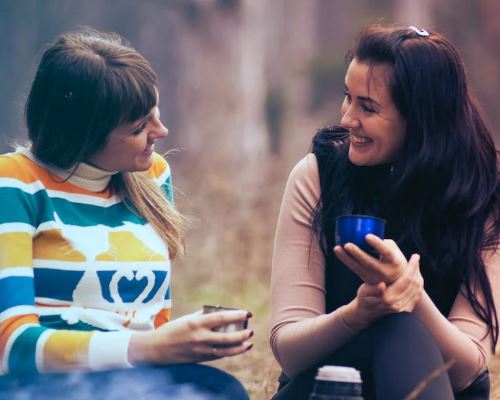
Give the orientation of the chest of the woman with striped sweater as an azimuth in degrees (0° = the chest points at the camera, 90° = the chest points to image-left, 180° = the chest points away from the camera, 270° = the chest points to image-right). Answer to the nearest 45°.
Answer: approximately 315°

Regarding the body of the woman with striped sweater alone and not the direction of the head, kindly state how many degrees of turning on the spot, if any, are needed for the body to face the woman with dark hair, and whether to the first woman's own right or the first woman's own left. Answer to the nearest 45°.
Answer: approximately 45° to the first woman's own left

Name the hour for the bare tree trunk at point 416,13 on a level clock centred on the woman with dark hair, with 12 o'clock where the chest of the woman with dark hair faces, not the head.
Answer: The bare tree trunk is roughly at 6 o'clock from the woman with dark hair.

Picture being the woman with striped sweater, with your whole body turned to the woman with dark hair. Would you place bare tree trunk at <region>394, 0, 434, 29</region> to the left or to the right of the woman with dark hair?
left

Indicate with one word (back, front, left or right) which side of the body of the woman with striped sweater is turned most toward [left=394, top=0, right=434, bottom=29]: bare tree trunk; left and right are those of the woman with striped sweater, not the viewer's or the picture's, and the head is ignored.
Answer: left

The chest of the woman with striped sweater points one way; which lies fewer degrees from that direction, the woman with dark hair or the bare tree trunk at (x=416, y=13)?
the woman with dark hair

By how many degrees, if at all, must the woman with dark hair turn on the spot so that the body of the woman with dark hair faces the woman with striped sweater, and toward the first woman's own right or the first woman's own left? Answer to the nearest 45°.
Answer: approximately 45° to the first woman's own right

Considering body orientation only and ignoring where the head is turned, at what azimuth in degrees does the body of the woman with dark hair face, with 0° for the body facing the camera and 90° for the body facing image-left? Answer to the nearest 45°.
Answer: approximately 0°

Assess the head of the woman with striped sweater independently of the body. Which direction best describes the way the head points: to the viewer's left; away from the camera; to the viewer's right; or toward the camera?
to the viewer's right

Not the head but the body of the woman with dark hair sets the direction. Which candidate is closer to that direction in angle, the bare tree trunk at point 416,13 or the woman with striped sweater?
the woman with striped sweater
